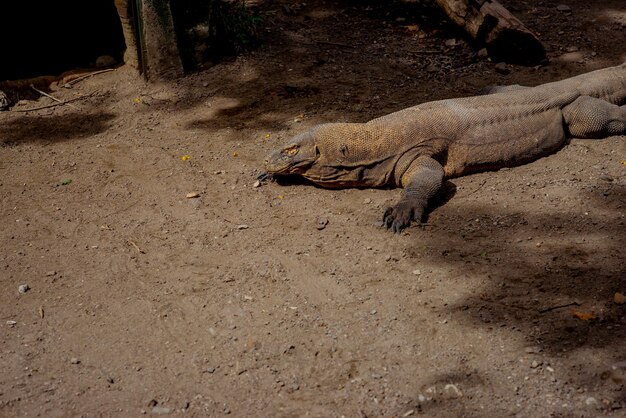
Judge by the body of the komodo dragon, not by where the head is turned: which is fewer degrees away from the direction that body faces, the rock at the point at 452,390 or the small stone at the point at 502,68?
the rock

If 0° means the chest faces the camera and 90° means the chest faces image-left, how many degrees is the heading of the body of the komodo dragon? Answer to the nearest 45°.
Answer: approximately 45°

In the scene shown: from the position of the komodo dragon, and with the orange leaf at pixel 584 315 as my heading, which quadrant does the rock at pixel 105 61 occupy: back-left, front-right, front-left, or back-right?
back-right

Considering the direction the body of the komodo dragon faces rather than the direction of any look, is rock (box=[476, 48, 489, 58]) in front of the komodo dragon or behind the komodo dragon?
behind

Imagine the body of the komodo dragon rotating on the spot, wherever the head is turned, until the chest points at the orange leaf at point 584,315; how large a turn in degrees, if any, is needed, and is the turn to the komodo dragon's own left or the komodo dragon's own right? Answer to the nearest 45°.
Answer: approximately 90° to the komodo dragon's own left

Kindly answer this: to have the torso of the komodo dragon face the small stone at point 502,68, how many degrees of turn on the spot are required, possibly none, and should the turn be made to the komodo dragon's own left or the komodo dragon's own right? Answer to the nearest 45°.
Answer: approximately 135° to the komodo dragon's own right

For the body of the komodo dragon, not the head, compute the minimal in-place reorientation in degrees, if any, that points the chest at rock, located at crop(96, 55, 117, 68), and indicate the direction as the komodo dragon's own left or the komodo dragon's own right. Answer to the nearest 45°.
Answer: approximately 90° to the komodo dragon's own right

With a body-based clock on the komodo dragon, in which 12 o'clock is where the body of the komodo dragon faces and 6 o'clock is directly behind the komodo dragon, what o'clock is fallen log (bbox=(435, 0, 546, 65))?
The fallen log is roughly at 5 o'clock from the komodo dragon.

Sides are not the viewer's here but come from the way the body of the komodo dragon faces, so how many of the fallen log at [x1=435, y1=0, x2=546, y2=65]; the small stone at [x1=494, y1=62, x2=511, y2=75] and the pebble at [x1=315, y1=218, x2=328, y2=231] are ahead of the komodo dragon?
1

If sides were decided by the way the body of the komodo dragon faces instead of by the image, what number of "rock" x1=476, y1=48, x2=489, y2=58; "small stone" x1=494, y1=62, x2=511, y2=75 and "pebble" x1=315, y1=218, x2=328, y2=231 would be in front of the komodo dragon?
1

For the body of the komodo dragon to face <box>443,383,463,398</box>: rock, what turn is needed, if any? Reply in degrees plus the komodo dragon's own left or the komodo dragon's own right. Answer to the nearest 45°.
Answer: approximately 45° to the komodo dragon's own left

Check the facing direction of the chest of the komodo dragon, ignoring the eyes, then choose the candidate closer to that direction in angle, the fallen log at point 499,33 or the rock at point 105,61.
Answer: the rock
